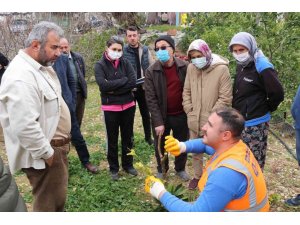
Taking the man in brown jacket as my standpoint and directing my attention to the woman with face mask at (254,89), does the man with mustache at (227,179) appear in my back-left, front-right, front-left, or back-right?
front-right

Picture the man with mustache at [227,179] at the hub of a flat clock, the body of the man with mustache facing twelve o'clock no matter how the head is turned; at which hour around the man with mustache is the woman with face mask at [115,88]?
The woman with face mask is roughly at 2 o'clock from the man with mustache.

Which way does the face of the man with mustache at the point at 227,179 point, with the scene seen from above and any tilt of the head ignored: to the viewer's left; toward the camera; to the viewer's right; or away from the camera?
to the viewer's left

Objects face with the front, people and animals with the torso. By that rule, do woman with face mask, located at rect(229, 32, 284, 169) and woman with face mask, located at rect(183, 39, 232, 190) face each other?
no

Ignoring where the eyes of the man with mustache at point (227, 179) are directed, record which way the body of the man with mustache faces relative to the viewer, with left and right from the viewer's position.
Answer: facing to the left of the viewer

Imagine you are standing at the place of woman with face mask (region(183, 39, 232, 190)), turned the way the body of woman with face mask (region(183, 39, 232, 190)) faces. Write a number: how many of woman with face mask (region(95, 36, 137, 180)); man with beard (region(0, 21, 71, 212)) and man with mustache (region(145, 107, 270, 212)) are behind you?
0

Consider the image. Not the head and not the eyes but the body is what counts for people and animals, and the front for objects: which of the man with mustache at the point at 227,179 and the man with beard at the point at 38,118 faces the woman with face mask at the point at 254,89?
the man with beard at the point at 38,118

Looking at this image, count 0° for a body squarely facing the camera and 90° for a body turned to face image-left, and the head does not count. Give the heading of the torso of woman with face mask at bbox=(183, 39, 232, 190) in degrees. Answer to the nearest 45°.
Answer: approximately 45°

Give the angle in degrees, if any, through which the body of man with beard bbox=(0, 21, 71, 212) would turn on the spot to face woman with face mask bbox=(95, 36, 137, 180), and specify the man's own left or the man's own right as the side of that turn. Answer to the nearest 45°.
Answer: approximately 45° to the man's own left

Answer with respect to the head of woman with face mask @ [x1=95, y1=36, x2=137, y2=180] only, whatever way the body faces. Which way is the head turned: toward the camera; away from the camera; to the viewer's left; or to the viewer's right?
toward the camera

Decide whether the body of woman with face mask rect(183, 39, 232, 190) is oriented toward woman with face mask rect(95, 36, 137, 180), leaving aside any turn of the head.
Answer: no

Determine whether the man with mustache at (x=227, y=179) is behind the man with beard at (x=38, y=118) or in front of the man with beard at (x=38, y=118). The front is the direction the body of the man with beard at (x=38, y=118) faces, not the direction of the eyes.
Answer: in front

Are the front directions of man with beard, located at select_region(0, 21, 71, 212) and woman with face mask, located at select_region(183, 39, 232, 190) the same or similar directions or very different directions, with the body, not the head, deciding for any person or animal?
very different directions

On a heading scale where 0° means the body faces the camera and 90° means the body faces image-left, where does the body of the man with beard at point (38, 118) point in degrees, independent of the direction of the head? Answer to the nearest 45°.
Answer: approximately 270°

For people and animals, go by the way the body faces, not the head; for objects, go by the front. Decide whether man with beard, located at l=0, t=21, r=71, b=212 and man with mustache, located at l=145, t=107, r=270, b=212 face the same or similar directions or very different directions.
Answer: very different directions
